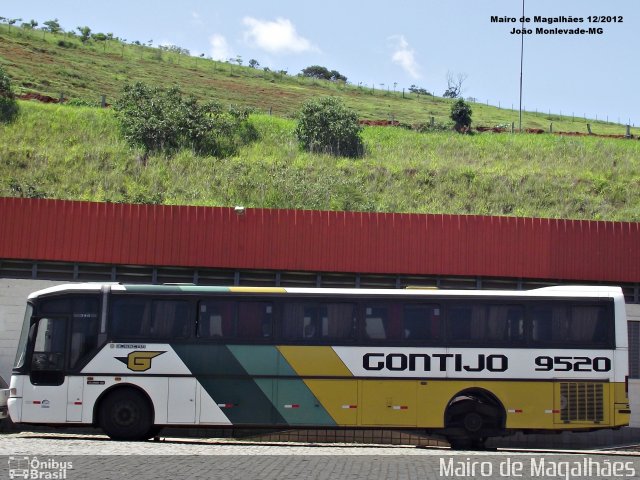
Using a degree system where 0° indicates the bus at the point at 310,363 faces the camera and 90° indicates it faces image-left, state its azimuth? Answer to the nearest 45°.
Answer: approximately 90°

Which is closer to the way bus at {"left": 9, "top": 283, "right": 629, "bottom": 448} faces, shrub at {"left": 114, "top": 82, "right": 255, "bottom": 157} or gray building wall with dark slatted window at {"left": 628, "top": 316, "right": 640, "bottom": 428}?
the shrub

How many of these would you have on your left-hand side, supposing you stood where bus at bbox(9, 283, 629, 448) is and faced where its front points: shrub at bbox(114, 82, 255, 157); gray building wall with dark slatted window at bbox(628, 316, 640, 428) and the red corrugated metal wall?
0

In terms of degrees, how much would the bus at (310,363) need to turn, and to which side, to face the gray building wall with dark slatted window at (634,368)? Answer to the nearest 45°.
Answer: approximately 135° to its right

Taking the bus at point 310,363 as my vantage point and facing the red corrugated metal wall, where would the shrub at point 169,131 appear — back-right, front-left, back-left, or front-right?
front-left

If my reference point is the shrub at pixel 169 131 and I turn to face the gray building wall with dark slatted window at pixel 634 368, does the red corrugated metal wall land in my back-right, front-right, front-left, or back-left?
front-right

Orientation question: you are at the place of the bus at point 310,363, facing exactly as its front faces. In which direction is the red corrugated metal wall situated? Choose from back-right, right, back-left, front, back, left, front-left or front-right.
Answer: right

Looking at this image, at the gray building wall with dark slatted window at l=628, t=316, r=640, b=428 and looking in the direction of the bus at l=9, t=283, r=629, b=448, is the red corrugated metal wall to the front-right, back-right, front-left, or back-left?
front-right

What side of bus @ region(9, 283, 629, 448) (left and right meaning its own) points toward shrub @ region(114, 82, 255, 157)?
right

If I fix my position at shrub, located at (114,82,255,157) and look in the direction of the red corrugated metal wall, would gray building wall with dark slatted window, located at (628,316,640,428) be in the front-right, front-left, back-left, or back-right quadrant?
front-left
